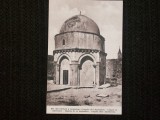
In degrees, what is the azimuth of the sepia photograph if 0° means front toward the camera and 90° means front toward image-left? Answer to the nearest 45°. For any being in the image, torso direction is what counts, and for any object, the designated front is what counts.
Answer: approximately 0°
